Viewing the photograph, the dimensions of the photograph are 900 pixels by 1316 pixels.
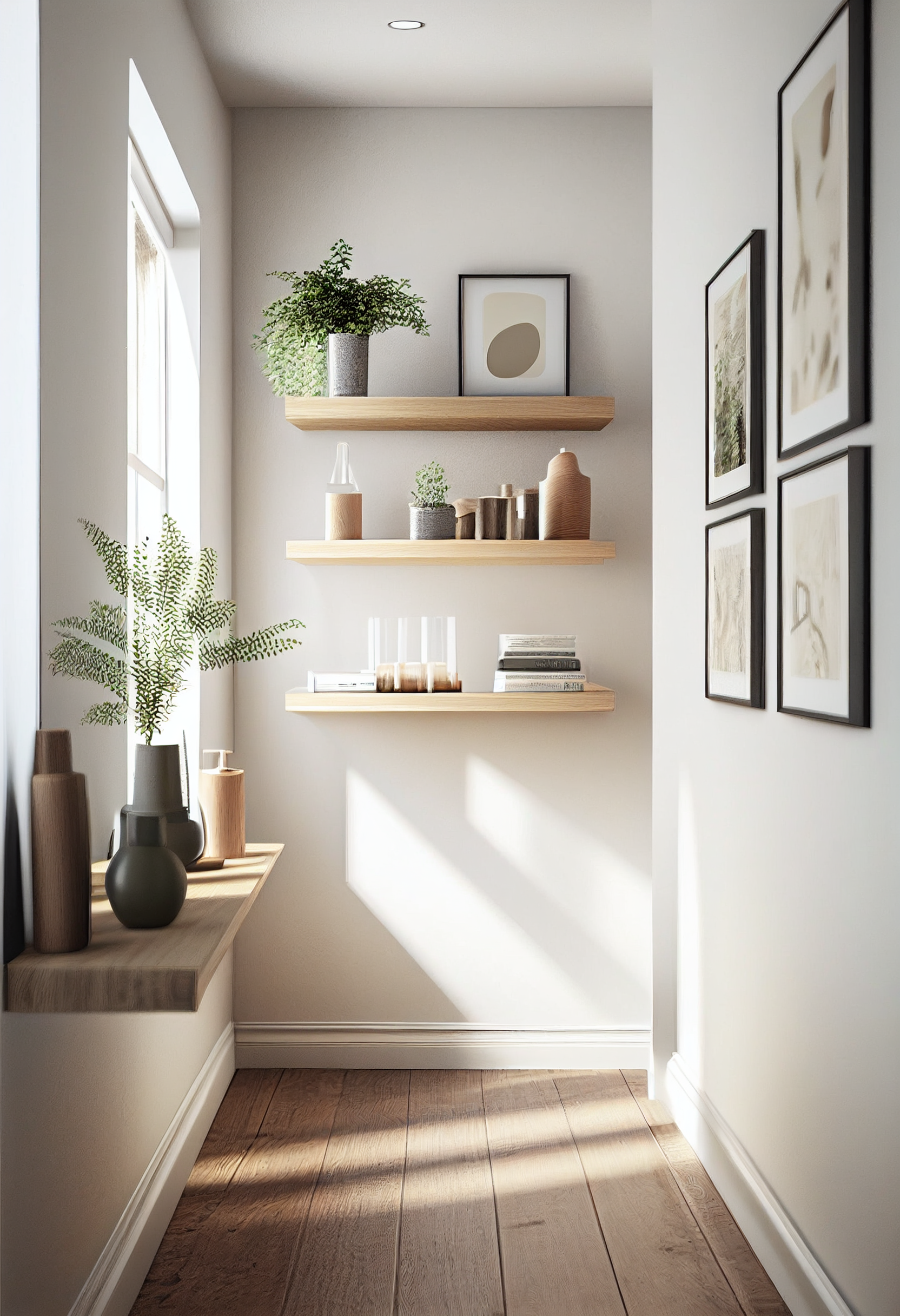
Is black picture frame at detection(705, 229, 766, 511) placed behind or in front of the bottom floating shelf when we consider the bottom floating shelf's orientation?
in front

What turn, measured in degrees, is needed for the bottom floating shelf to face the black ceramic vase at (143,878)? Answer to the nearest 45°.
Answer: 0° — it already faces it

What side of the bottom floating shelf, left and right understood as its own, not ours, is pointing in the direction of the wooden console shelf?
front

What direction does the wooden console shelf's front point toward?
to the viewer's right

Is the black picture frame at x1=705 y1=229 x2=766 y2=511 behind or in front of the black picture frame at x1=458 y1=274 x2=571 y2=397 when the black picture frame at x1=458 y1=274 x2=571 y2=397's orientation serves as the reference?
in front

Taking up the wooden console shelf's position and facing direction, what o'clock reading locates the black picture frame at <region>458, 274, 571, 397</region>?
The black picture frame is roughly at 10 o'clock from the wooden console shelf.

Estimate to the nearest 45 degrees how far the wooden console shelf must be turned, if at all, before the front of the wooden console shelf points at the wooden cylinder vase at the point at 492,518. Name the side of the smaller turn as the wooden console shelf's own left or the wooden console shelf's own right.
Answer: approximately 45° to the wooden console shelf's own left

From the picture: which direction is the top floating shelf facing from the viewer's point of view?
toward the camera

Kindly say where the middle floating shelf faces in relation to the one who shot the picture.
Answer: facing the viewer

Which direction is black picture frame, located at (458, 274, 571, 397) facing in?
toward the camera

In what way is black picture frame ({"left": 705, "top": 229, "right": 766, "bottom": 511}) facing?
to the viewer's left

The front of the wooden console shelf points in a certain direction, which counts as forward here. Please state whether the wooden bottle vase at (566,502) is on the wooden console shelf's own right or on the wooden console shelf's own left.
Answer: on the wooden console shelf's own left

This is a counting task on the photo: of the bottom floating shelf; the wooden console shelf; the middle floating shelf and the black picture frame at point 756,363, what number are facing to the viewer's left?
1
